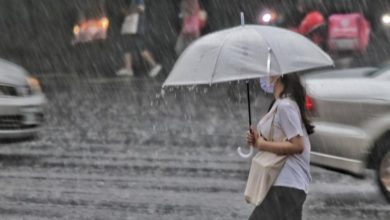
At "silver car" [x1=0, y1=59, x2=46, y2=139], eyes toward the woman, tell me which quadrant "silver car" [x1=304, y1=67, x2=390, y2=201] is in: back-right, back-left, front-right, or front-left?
front-left

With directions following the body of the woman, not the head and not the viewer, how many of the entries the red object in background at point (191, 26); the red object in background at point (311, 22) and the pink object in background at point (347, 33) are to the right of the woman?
3

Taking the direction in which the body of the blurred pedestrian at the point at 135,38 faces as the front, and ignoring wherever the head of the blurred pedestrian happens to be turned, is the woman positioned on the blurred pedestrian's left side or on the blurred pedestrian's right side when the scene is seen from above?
on the blurred pedestrian's left side

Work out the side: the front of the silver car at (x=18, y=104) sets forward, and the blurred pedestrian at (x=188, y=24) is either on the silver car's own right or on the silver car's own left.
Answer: on the silver car's own left

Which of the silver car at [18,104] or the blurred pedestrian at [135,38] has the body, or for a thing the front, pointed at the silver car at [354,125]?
the silver car at [18,104]

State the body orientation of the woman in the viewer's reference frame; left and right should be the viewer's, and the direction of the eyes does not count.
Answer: facing to the left of the viewer

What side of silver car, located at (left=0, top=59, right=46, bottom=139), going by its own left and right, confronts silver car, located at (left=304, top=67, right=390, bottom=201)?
front

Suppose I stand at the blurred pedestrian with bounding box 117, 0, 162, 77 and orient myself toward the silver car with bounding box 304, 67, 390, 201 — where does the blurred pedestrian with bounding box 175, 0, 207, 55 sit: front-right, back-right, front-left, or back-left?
front-left

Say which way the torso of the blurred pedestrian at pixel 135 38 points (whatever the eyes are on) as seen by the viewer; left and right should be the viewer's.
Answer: facing to the left of the viewer

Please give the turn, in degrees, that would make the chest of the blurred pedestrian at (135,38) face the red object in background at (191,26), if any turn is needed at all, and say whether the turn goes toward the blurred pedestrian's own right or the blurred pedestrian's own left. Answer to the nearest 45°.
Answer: approximately 180°

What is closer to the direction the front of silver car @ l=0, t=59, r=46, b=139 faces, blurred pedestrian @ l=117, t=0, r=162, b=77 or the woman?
the woman

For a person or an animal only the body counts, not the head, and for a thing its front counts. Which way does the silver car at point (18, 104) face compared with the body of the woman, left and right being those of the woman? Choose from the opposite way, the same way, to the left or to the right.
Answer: the opposite way

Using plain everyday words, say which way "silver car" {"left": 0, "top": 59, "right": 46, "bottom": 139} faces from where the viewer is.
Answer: facing the viewer and to the right of the viewer
